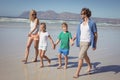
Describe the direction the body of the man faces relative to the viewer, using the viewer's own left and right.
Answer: facing the viewer and to the left of the viewer
